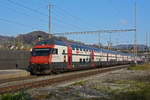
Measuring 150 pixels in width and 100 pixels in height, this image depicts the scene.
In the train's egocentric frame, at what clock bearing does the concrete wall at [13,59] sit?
The concrete wall is roughly at 3 o'clock from the train.

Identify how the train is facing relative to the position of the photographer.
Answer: facing the viewer and to the left of the viewer
